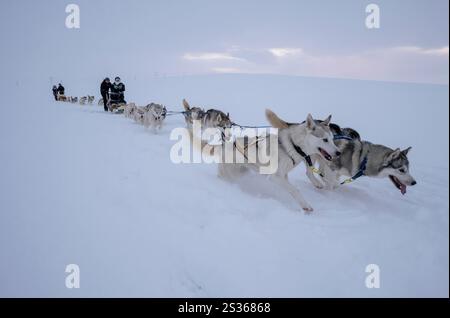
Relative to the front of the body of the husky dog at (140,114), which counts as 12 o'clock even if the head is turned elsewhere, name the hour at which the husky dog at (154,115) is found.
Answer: the husky dog at (154,115) is roughly at 1 o'clock from the husky dog at (140,114).

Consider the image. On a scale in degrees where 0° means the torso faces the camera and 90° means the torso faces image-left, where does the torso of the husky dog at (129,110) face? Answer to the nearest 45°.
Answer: approximately 315°

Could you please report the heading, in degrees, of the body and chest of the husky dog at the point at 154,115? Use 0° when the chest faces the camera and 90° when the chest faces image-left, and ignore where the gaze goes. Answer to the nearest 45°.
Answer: approximately 315°

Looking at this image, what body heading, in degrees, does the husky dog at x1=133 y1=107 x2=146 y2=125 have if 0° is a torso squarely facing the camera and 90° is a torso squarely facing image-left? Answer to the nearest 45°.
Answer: approximately 315°
